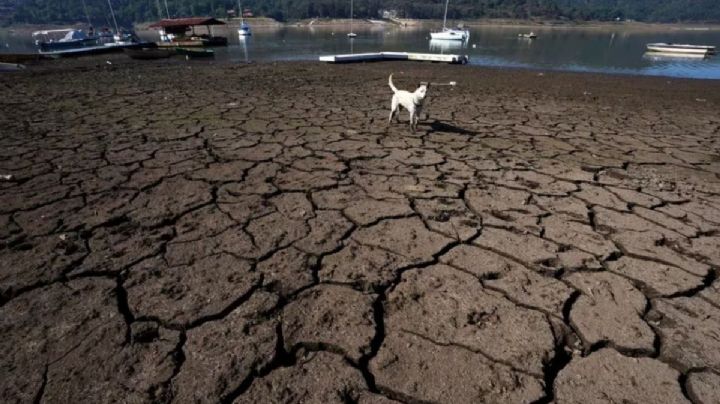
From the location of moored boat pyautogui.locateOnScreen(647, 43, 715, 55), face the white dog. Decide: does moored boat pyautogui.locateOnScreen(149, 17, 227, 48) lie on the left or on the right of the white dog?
right

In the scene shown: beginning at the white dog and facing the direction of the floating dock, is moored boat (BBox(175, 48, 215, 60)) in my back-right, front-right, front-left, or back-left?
front-left

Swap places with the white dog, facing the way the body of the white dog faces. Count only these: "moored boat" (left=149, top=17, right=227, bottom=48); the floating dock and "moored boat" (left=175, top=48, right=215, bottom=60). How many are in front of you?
0

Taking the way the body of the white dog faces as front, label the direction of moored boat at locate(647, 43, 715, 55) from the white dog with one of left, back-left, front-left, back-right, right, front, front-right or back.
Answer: left

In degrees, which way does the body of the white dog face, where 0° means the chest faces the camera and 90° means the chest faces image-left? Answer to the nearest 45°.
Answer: approximately 315°

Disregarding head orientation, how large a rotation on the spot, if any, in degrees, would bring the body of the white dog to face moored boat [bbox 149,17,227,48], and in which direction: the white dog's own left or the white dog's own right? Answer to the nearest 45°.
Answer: approximately 180°
